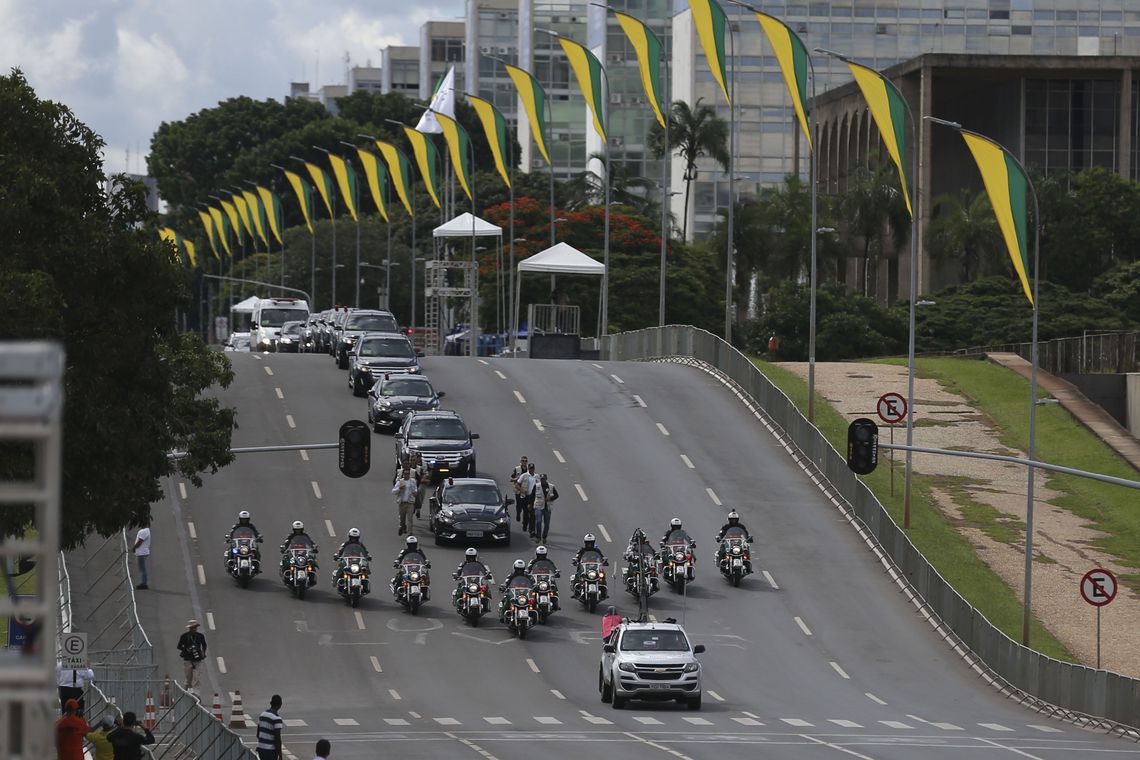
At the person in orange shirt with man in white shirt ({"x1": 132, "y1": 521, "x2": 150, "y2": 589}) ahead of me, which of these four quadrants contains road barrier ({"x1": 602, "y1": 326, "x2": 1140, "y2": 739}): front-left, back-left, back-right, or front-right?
front-right

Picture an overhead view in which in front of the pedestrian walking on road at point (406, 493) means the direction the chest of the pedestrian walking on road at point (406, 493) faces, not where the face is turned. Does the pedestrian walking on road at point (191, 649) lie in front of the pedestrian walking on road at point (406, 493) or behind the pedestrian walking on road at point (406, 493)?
in front

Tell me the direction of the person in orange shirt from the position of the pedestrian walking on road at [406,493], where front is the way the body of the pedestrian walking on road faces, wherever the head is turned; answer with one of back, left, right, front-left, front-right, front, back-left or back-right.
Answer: front

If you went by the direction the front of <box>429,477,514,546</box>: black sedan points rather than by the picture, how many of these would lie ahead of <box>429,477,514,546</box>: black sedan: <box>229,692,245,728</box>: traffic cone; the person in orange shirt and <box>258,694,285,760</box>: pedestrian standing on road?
3

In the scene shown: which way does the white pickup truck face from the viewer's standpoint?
toward the camera

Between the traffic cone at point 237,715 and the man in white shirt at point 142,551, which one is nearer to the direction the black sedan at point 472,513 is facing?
the traffic cone

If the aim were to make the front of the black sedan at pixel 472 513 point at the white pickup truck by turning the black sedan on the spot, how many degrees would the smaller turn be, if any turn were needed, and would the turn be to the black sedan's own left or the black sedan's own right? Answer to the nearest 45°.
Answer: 0° — it already faces it

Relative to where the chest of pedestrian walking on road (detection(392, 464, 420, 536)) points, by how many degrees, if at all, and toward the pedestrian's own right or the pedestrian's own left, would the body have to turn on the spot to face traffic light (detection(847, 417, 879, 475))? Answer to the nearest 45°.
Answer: approximately 45° to the pedestrian's own left

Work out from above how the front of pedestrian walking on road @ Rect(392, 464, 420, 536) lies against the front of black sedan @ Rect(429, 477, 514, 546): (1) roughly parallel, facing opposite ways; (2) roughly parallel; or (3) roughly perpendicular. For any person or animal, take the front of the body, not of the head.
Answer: roughly parallel

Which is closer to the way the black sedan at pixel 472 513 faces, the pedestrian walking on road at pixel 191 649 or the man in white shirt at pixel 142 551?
the pedestrian walking on road

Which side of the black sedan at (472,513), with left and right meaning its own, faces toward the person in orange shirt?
front

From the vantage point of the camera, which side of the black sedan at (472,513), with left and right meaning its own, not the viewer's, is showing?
front

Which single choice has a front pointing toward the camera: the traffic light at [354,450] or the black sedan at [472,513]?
the black sedan
